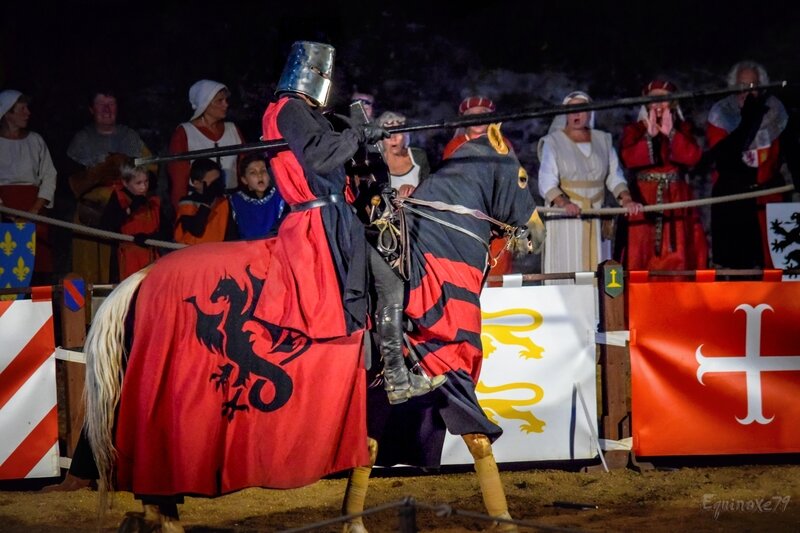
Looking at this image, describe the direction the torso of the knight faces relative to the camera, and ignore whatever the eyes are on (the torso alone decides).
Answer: to the viewer's right

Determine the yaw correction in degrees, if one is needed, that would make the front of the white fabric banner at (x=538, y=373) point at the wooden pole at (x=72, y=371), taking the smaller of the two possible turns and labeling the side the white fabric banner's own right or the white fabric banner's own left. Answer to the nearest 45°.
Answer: approximately 90° to the white fabric banner's own right

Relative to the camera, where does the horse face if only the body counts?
to the viewer's right

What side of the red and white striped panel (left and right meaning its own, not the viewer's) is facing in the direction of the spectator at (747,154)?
left

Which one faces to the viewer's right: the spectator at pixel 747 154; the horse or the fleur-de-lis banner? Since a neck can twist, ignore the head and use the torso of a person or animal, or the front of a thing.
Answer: the horse

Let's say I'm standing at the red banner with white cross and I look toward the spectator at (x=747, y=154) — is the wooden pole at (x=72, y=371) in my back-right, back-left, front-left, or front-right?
back-left

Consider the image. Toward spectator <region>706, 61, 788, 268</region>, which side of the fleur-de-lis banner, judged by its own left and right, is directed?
left
